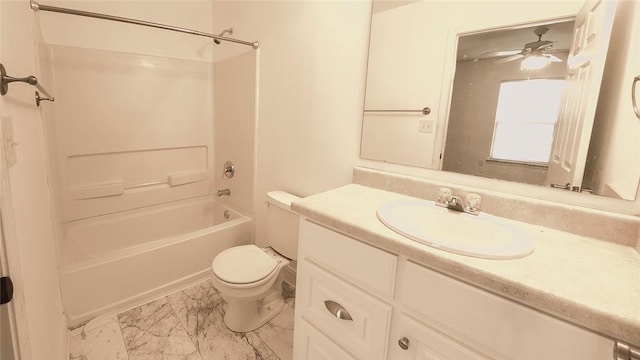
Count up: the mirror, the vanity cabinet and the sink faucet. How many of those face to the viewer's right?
0

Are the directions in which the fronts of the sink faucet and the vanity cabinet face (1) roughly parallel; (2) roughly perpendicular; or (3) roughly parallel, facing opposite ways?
roughly parallel

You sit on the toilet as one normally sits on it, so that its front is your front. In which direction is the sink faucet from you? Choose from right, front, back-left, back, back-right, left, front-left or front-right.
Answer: left

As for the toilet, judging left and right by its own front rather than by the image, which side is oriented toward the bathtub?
right

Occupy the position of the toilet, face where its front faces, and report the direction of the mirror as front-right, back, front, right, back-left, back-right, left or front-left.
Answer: left

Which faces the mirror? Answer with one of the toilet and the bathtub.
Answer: the bathtub

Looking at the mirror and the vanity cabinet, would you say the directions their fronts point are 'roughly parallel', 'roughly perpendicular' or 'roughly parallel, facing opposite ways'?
roughly parallel

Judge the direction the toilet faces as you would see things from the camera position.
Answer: facing the viewer and to the left of the viewer

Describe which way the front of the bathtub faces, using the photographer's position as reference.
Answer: facing the viewer and to the right of the viewer

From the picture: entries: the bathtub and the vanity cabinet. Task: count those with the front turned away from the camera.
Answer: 0

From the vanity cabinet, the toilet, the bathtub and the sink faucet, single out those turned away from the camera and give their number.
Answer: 0

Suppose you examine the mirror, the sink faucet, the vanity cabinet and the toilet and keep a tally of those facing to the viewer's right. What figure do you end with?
0

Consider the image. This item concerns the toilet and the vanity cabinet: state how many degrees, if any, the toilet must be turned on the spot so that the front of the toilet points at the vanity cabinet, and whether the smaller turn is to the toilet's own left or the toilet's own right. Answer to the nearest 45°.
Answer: approximately 90° to the toilet's own left
